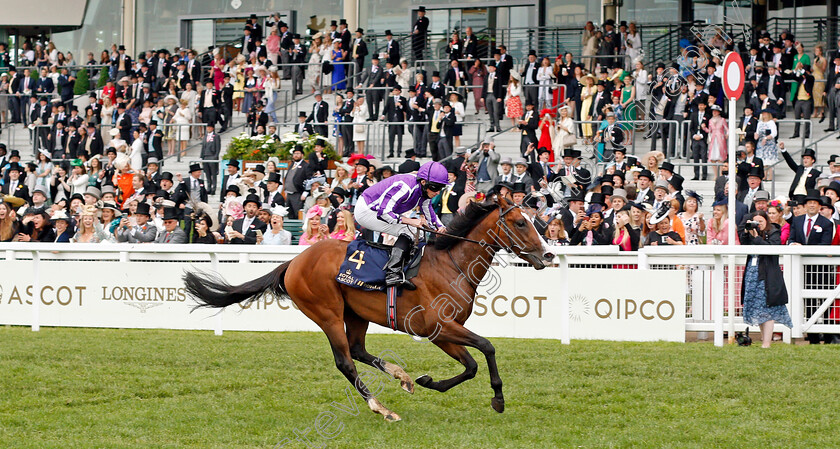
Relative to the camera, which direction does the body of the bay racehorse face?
to the viewer's right

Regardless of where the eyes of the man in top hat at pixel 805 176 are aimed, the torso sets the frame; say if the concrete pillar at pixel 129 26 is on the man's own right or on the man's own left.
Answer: on the man's own right

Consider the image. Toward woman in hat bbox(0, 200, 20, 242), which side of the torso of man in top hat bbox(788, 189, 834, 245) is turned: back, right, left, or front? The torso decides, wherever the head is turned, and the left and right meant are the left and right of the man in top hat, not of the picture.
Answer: right

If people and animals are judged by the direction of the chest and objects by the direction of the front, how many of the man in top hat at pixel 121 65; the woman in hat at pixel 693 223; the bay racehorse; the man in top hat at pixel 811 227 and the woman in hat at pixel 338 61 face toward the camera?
4

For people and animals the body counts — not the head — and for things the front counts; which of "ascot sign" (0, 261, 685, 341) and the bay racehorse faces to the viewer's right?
the bay racehorse
